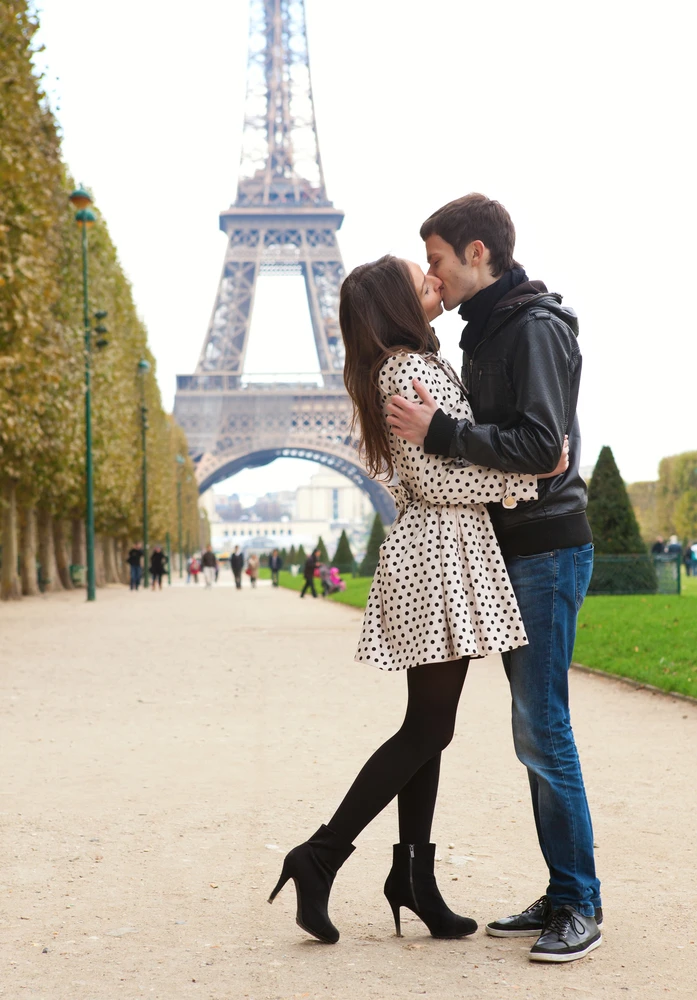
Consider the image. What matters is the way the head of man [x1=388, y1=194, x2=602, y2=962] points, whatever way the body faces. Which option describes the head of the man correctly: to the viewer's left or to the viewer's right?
to the viewer's left

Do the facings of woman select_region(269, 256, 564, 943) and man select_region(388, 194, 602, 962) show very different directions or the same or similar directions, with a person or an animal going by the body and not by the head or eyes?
very different directions

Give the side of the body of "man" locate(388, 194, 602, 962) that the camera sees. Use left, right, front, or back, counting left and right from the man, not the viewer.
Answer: left

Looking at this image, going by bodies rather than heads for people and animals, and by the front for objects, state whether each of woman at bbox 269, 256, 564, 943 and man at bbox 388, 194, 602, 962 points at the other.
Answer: yes

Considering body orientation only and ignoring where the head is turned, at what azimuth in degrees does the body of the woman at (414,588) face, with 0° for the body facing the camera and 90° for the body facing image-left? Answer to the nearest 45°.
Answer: approximately 270°

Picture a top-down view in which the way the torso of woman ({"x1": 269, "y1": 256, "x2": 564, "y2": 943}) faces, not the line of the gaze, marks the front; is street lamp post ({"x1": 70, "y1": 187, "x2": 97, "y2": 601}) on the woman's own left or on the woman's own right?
on the woman's own left

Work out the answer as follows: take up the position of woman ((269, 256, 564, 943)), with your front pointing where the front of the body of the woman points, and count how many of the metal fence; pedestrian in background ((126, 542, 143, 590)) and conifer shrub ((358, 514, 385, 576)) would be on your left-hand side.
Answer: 3

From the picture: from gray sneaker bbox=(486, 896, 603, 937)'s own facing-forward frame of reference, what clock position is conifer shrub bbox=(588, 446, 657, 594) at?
The conifer shrub is roughly at 3 o'clock from the gray sneaker.

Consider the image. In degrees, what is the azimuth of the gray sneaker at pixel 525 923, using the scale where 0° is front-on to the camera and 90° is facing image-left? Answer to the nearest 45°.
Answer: approximately 90°

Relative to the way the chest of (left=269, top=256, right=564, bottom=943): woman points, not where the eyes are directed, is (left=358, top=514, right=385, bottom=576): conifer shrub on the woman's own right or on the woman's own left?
on the woman's own left

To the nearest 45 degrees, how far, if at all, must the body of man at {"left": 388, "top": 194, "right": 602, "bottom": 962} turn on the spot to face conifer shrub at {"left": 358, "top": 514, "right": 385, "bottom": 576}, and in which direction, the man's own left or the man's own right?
approximately 90° to the man's own right

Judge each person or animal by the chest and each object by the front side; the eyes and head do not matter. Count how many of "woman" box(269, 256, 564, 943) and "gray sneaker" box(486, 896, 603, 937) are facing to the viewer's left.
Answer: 1

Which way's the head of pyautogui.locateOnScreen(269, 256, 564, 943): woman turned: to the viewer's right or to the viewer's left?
to the viewer's right

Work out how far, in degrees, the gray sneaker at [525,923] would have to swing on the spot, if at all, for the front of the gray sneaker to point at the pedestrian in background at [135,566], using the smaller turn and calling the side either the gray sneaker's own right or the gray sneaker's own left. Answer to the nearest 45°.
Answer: approximately 90° to the gray sneaker's own right
